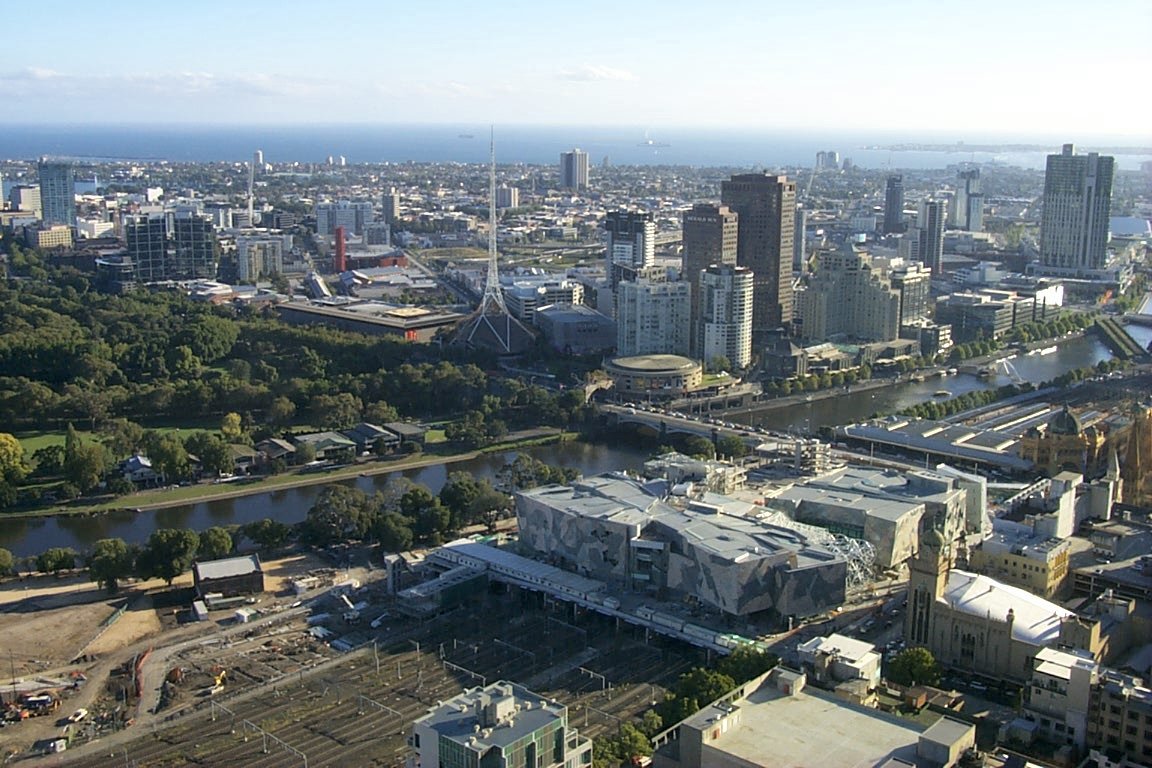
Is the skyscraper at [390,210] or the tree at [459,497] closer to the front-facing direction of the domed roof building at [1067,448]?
the tree

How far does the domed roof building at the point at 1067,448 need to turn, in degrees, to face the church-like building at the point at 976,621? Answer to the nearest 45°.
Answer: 0° — it already faces it

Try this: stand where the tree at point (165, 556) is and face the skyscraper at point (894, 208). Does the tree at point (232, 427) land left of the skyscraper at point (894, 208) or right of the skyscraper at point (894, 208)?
left

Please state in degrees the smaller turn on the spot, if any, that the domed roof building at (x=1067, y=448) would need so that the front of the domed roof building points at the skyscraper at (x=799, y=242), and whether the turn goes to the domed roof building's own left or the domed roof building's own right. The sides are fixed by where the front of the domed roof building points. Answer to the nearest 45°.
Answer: approximately 180°

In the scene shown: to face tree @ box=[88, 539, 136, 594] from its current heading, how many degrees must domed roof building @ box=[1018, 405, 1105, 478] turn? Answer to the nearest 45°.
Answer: approximately 45° to its right

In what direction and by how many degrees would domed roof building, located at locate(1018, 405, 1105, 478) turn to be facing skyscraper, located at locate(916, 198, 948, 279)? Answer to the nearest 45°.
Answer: approximately 180°

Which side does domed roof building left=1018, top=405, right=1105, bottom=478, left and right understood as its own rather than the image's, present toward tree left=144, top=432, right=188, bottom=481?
right

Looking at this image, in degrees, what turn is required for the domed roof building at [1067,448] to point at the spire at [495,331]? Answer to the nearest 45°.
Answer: approximately 135° to its right

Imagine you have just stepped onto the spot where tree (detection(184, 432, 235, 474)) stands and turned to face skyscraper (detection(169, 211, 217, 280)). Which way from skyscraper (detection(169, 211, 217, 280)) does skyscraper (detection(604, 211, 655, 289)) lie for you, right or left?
right

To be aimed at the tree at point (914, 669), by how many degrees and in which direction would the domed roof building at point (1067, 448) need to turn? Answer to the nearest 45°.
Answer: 0° — it already faces it

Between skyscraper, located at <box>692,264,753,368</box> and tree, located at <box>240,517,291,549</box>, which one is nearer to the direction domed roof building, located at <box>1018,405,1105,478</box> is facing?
the tree

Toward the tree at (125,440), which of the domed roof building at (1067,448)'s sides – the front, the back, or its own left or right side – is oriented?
right

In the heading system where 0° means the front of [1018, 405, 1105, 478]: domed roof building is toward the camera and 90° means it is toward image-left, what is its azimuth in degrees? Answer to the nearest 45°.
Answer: approximately 0°

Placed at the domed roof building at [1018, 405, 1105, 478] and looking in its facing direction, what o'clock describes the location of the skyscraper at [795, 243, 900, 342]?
The skyscraper is roughly at 5 o'clock from the domed roof building.
